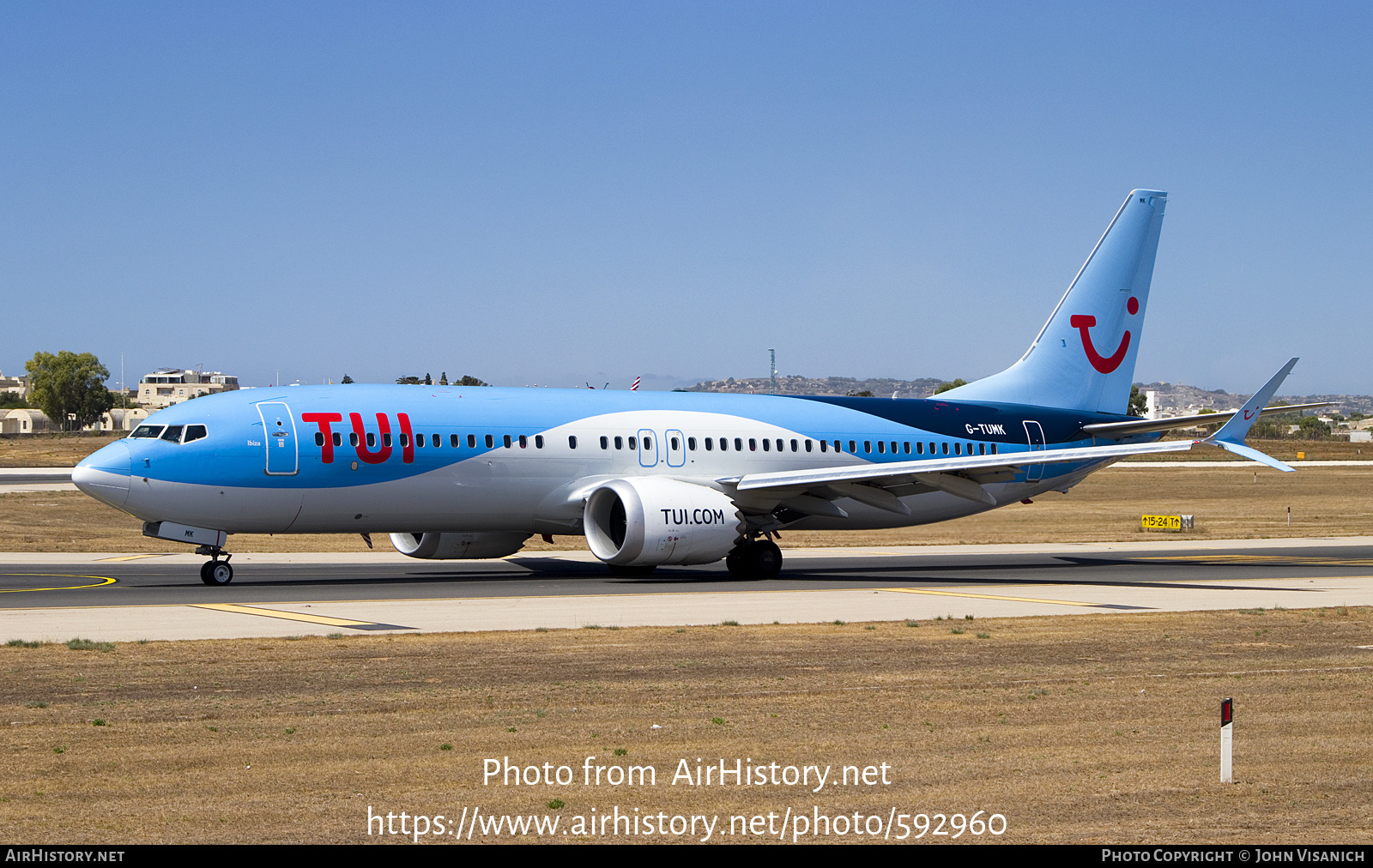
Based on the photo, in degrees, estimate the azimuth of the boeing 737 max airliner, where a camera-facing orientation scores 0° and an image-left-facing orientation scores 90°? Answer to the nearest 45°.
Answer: approximately 45°

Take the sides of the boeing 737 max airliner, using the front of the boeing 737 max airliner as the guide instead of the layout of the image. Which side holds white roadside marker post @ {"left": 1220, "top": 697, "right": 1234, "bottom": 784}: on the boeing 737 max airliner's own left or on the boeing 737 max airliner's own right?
on the boeing 737 max airliner's own left
